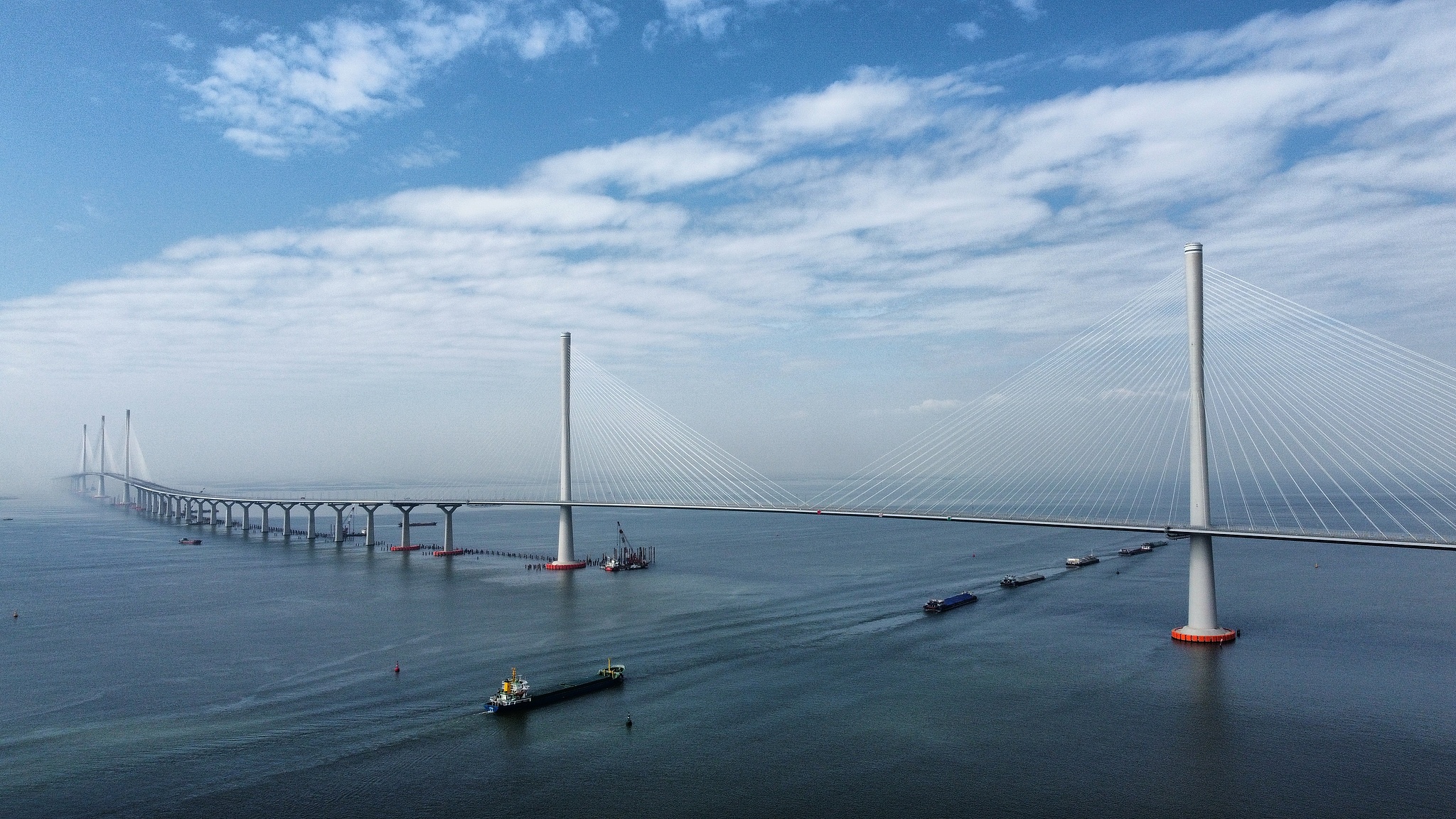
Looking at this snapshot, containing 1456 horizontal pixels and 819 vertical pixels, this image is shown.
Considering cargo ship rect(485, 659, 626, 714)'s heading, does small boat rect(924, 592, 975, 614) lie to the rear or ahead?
ahead

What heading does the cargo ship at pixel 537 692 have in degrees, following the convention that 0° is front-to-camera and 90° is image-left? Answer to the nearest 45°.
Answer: approximately 225°
